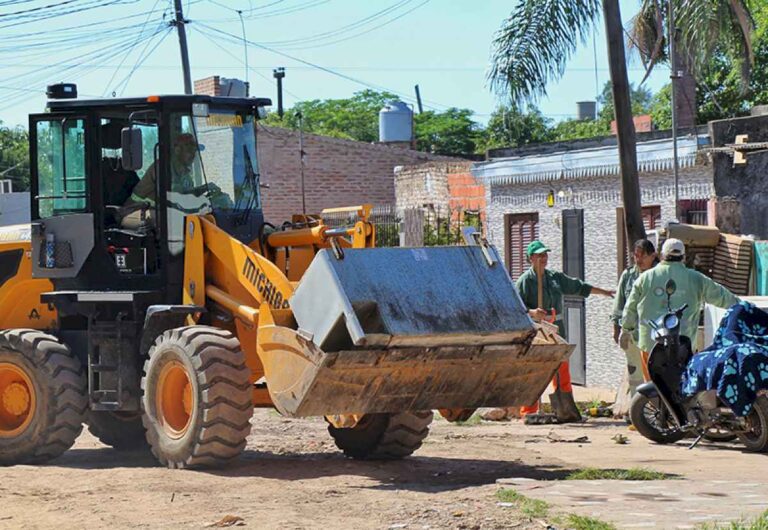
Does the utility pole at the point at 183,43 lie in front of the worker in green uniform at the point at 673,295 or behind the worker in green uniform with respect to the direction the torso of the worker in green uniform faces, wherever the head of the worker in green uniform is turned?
in front

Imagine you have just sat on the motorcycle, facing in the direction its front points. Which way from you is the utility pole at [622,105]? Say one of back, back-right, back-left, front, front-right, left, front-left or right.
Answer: back-right

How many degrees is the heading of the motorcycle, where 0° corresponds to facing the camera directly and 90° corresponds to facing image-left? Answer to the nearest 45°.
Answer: approximately 45°

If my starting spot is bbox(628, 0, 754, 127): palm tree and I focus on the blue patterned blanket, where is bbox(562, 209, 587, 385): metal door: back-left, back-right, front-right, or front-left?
front-right

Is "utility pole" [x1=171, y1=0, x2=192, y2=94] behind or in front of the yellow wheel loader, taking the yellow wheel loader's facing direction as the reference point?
behind

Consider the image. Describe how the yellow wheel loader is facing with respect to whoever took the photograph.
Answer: facing the viewer and to the right of the viewer

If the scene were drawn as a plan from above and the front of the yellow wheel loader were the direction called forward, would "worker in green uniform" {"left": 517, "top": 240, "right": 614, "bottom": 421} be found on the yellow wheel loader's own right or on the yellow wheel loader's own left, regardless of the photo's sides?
on the yellow wheel loader's own left
